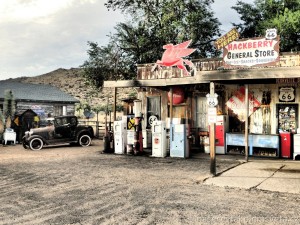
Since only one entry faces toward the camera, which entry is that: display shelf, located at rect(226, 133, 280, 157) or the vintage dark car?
the display shelf

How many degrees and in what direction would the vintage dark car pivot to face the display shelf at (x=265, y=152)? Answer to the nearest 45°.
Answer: approximately 135° to its left

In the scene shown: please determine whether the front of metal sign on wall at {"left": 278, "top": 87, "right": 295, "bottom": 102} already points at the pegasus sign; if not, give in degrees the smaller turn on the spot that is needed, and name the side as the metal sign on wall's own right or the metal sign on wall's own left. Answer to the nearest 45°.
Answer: approximately 90° to the metal sign on wall's own right

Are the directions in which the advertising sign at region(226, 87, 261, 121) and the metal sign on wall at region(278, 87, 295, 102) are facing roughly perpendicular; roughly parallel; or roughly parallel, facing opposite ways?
roughly parallel

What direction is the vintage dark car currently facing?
to the viewer's left

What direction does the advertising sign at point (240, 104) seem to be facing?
toward the camera

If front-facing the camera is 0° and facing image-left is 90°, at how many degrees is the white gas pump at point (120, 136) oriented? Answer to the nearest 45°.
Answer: approximately 45°

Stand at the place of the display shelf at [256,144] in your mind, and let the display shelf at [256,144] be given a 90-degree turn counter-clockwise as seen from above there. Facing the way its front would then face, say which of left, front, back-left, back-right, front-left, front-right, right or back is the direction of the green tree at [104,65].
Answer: back-left

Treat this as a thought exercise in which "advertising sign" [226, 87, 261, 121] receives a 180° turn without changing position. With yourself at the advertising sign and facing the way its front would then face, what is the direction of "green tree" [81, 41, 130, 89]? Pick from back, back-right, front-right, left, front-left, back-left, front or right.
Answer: front-left

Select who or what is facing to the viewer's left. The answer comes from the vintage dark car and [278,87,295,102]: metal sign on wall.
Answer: the vintage dark car

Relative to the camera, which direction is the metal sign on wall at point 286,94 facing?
toward the camera

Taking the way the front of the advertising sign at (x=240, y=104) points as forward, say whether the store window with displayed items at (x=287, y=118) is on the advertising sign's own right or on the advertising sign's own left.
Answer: on the advertising sign's own left

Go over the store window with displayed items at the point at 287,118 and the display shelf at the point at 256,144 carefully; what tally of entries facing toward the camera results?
2
